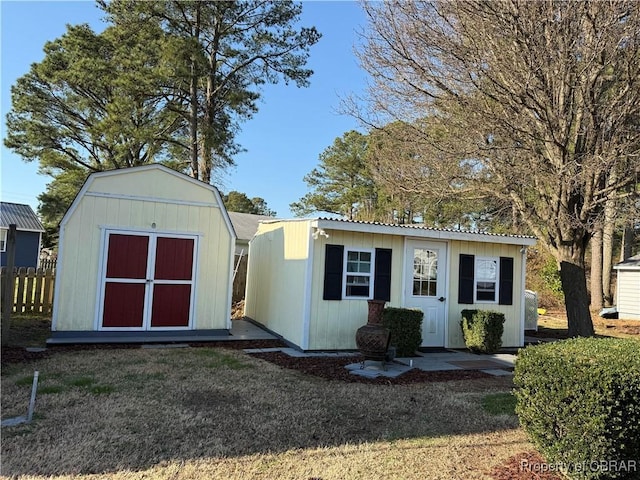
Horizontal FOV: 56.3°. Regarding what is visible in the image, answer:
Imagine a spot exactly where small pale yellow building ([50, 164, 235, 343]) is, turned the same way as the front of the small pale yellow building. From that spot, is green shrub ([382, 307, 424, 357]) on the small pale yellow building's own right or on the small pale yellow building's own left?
on the small pale yellow building's own left

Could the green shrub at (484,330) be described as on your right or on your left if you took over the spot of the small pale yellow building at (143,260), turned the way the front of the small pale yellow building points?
on your left

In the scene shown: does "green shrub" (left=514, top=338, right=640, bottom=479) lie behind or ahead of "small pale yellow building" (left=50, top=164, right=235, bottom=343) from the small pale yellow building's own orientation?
ahead

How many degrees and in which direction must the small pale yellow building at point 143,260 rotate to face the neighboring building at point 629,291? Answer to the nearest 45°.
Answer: approximately 90° to its left

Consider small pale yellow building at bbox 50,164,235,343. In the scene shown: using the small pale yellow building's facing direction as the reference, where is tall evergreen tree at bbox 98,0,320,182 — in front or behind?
behind

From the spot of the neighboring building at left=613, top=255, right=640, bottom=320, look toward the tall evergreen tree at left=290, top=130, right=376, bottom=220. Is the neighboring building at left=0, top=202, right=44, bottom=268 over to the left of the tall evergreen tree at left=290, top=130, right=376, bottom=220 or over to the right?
left

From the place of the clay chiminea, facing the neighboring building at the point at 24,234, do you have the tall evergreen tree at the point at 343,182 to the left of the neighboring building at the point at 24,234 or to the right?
right

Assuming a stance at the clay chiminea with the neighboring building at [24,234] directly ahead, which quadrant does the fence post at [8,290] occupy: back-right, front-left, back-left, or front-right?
front-left

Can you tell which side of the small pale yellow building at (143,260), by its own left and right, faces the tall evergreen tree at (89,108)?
back

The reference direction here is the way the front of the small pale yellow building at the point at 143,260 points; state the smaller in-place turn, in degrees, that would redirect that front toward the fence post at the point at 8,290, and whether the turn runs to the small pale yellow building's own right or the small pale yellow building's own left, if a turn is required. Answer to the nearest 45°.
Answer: approximately 90° to the small pale yellow building's own right

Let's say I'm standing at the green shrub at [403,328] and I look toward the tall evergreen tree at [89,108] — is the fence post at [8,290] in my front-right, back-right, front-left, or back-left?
front-left

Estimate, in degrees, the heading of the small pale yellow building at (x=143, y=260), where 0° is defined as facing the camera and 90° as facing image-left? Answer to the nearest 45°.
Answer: approximately 0°
